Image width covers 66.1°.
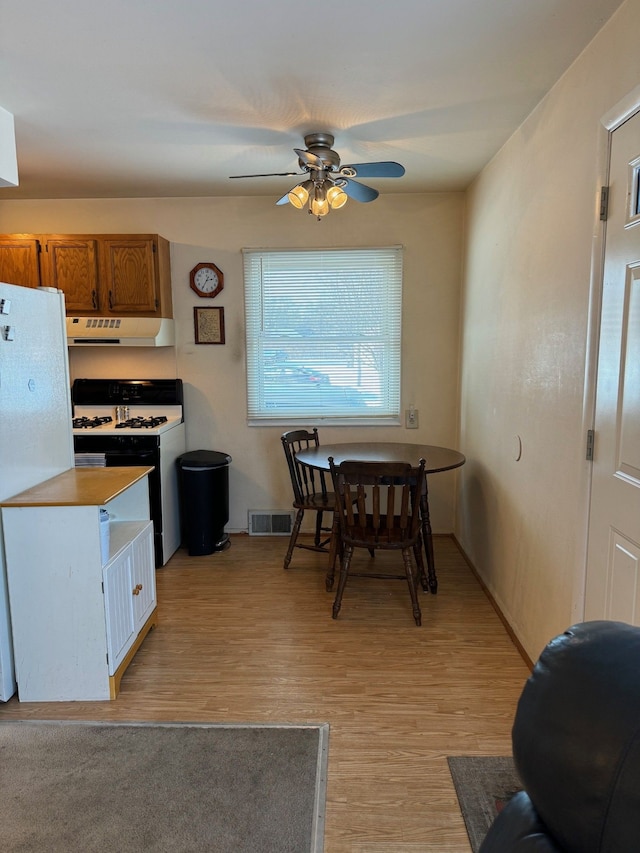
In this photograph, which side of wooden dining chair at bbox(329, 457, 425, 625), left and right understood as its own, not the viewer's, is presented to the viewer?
back

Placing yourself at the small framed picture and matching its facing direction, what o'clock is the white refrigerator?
The white refrigerator is roughly at 1 o'clock from the small framed picture.

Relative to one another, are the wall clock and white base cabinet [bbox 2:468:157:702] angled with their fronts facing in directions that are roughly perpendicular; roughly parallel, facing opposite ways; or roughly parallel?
roughly perpendicular

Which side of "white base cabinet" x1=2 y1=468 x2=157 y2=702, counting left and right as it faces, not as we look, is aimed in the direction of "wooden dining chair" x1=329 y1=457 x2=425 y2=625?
front

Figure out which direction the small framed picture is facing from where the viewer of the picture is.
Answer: facing the viewer

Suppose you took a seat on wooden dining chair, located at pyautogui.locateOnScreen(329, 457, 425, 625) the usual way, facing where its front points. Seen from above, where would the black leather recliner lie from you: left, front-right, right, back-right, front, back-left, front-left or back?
back

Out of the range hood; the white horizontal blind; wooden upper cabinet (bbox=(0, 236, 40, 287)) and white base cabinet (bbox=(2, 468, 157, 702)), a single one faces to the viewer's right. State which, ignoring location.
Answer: the white base cabinet

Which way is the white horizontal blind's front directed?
toward the camera

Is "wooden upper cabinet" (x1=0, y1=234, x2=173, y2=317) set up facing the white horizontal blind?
no

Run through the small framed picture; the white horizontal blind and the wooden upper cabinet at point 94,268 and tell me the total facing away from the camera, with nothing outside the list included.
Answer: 0

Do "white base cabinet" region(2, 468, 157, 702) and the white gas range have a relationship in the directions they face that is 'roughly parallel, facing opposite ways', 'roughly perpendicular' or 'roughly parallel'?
roughly perpendicular

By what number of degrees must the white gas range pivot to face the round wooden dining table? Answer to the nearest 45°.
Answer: approximately 45° to its left

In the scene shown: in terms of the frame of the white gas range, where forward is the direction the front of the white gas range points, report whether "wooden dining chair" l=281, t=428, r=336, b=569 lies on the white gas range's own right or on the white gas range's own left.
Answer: on the white gas range's own left

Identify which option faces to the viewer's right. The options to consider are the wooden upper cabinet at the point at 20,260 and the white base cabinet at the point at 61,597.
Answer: the white base cabinet

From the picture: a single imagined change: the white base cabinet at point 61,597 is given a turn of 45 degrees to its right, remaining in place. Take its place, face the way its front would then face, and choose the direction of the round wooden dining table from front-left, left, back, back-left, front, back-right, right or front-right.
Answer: front-left

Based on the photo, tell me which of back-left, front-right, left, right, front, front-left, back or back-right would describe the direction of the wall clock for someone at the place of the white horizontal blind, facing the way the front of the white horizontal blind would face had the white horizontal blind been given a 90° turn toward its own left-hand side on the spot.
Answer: back
